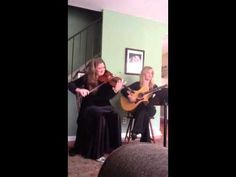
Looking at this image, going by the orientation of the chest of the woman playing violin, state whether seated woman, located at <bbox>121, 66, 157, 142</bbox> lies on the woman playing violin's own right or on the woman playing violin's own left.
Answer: on the woman playing violin's own left

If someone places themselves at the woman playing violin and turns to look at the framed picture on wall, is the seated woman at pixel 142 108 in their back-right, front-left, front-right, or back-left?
front-right

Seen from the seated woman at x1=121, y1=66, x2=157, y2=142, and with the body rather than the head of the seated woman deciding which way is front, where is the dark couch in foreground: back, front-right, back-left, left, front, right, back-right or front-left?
front

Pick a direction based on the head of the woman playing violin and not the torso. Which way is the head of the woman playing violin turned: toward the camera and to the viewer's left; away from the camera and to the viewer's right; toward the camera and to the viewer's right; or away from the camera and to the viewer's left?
toward the camera and to the viewer's right

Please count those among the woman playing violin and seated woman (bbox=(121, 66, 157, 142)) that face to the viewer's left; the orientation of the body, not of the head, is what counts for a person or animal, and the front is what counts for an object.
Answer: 0

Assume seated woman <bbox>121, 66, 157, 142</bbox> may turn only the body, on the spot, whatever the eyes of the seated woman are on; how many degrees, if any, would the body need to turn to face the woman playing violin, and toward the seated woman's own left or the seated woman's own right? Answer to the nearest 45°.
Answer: approximately 45° to the seated woman's own right

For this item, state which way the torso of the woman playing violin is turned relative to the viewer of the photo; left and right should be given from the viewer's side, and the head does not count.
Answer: facing the viewer and to the right of the viewer

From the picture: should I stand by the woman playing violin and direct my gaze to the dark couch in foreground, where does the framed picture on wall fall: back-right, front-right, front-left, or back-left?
back-left

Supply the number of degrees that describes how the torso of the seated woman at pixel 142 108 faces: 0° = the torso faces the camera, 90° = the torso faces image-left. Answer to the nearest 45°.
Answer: approximately 0°

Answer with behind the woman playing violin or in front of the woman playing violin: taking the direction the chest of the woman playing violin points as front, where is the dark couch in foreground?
in front

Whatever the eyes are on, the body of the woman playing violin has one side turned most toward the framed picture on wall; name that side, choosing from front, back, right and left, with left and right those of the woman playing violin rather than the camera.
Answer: left

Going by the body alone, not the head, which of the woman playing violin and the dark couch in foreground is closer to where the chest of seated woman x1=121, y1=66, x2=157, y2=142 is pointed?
the dark couch in foreground

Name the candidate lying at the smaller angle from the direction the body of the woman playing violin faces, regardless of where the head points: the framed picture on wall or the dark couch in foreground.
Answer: the dark couch in foreground
